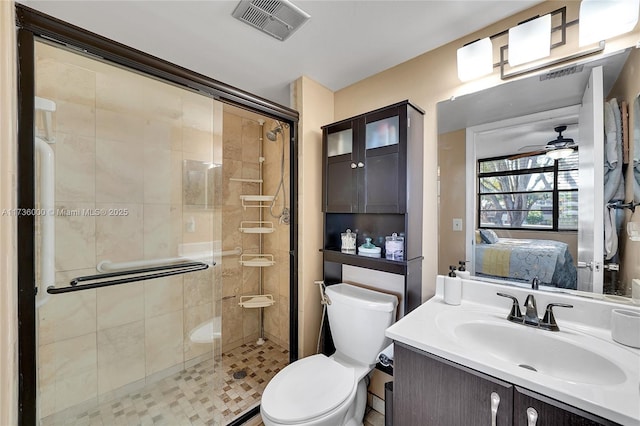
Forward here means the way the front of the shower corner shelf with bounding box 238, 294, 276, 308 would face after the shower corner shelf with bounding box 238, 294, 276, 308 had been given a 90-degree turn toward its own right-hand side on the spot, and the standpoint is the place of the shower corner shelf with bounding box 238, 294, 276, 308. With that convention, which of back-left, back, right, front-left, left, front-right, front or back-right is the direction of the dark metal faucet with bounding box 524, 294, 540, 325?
back-left

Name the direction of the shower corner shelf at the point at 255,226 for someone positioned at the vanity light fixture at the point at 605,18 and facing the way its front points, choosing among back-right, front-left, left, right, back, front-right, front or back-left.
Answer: front-right

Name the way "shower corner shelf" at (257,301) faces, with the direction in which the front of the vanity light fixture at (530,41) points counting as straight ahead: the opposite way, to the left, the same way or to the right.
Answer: to the left

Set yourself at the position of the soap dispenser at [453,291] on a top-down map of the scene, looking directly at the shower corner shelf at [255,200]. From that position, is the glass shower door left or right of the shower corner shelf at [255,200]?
left

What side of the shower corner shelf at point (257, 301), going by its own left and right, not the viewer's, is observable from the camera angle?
front

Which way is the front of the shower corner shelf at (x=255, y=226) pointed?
toward the camera

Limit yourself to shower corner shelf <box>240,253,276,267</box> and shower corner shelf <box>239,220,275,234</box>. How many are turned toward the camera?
2

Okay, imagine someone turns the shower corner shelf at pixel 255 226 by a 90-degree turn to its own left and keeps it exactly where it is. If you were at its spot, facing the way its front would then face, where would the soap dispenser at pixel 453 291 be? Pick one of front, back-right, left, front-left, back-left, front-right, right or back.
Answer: front-right

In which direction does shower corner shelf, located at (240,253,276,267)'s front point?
toward the camera

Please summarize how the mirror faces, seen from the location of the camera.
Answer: facing the viewer and to the left of the viewer

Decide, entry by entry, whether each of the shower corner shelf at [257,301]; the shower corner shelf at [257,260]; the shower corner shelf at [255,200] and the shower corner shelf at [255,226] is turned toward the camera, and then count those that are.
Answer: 4

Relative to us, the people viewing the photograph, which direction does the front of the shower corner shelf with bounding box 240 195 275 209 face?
facing the viewer

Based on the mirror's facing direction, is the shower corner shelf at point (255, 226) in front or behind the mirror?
in front
